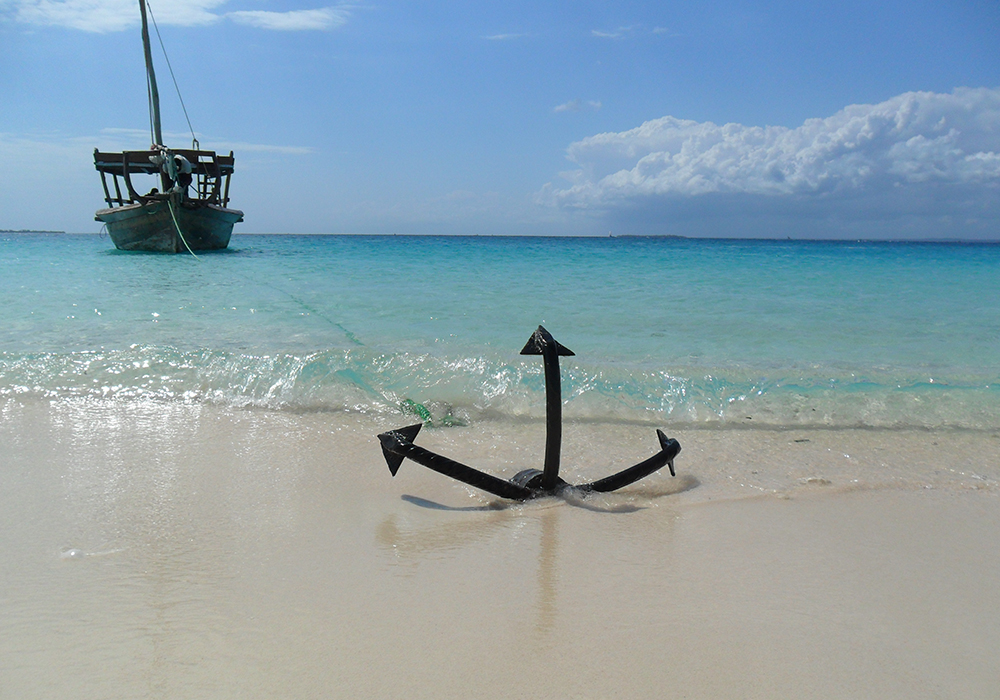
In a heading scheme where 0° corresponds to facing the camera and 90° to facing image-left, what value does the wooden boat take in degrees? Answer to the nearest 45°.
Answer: approximately 0°

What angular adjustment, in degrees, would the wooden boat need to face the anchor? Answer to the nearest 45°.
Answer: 0° — it already faces it
